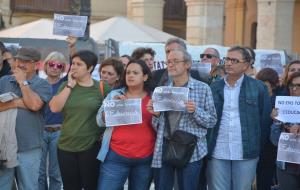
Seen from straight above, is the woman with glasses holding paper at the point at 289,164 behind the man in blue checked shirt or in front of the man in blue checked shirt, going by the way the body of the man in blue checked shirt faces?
behind

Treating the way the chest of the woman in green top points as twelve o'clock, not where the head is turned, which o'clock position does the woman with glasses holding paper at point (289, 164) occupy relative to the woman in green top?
The woman with glasses holding paper is roughly at 8 o'clock from the woman in green top.

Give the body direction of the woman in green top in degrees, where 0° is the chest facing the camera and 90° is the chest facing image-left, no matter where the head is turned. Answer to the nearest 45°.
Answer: approximately 45°

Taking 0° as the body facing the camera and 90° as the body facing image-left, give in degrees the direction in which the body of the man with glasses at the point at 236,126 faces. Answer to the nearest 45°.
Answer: approximately 45°

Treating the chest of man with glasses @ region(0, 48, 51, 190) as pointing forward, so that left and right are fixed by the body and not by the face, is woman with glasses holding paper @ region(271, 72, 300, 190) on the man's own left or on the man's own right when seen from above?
on the man's own left

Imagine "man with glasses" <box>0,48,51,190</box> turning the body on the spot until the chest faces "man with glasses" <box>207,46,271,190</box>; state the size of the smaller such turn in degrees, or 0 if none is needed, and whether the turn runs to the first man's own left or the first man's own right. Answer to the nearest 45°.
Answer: approximately 135° to the first man's own left

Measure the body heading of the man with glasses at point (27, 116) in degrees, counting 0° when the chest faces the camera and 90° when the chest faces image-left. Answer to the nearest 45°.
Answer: approximately 45°

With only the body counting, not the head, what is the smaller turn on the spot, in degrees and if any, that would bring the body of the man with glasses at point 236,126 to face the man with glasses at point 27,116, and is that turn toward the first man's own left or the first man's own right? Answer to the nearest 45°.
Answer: approximately 45° to the first man's own right

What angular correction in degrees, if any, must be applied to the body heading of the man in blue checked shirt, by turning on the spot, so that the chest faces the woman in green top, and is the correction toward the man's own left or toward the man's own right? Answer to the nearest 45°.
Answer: approximately 45° to the man's own right
